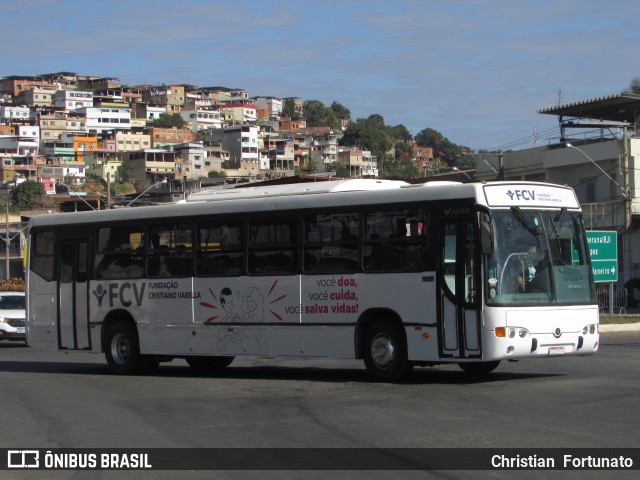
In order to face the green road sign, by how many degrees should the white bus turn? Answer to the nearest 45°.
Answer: approximately 90° to its left

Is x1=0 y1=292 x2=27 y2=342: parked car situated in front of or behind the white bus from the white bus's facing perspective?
behind

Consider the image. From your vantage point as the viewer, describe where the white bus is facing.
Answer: facing the viewer and to the right of the viewer

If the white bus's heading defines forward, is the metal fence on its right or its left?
on its left

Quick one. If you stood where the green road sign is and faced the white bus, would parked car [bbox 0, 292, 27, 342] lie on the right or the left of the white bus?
right
